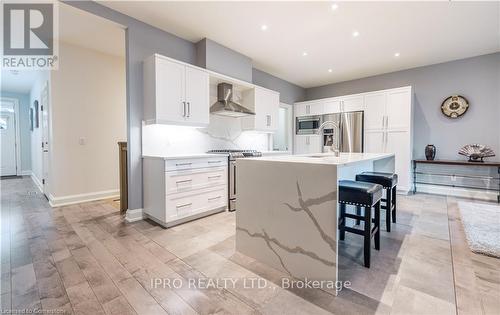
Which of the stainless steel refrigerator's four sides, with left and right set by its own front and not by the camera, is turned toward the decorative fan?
left

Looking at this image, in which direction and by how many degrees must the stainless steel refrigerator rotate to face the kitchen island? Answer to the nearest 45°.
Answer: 0° — it already faces it

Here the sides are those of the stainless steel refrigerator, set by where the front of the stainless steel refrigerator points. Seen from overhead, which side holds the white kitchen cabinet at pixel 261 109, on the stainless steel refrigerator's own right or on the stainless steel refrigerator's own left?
on the stainless steel refrigerator's own right

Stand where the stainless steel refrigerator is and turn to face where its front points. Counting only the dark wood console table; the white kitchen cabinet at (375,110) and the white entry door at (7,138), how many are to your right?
1

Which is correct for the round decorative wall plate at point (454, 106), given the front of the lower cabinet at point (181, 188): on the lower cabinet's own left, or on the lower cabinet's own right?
on the lower cabinet's own left

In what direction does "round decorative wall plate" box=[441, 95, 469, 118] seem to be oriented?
toward the camera

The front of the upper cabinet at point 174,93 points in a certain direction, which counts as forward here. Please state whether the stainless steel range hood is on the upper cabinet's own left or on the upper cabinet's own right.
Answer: on the upper cabinet's own left

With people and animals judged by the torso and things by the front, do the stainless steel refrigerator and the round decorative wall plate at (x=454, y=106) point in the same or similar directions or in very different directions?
same or similar directions

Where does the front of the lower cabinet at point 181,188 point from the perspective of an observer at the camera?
facing the viewer and to the right of the viewer

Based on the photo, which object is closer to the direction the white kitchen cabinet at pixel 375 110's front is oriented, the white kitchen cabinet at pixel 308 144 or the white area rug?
the white area rug

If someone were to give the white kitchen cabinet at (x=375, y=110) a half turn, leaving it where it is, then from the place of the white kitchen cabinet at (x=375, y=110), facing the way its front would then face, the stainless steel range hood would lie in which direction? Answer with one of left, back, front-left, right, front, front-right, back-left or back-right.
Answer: back-left

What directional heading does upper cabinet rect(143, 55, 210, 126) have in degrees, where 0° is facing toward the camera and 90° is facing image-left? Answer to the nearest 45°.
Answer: approximately 315°

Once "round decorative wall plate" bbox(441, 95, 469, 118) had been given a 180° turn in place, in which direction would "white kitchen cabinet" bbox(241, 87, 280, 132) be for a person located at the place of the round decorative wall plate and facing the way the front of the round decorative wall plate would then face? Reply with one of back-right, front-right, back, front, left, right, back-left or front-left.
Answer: back-left

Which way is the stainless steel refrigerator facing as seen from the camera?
toward the camera
